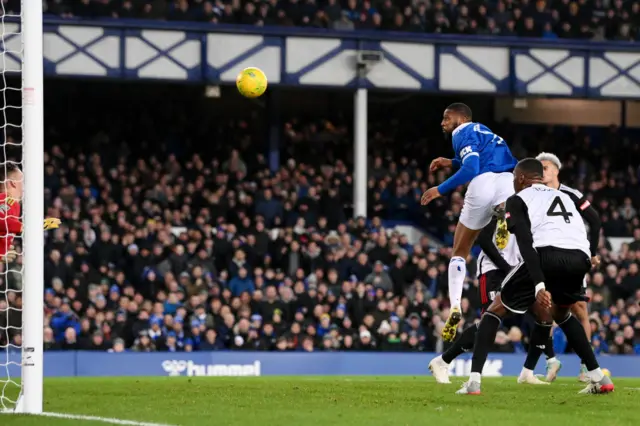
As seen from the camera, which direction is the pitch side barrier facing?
toward the camera

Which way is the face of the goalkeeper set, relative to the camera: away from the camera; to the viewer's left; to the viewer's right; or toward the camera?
to the viewer's right

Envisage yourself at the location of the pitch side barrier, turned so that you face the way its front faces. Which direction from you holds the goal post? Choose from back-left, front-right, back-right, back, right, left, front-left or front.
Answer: front

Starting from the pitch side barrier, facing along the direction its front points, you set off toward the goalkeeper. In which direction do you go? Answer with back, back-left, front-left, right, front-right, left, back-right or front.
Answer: front

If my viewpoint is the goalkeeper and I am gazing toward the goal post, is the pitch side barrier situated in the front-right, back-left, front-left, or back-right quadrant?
back-left
